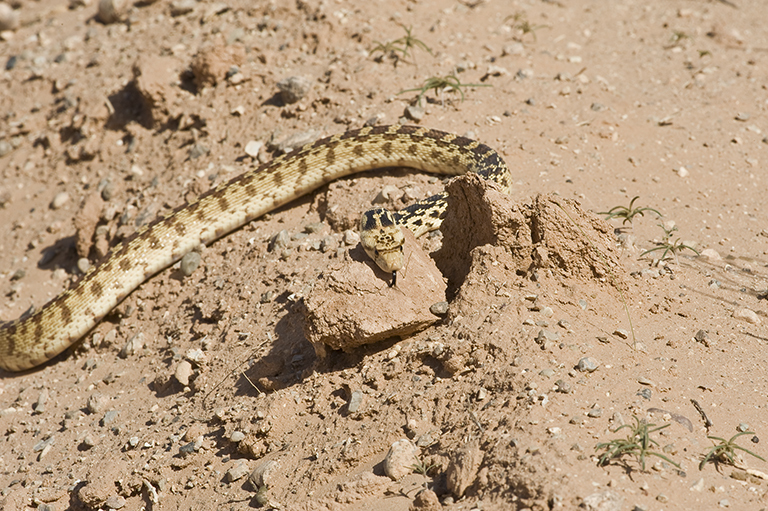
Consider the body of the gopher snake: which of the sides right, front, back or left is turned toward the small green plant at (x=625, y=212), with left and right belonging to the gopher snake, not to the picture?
left

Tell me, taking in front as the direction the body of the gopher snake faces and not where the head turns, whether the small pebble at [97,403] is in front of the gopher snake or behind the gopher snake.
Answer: in front

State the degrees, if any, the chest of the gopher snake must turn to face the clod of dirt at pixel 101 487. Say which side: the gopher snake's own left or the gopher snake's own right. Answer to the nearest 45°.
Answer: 0° — it already faces it

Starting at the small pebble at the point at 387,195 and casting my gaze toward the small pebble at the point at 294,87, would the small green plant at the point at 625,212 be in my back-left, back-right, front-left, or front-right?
back-right

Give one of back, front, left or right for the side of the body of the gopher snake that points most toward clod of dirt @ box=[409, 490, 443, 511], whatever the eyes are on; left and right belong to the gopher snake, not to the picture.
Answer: front

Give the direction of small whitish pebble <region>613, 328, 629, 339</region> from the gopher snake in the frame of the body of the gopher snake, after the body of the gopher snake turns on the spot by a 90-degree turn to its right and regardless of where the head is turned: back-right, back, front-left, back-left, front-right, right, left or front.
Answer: back-left

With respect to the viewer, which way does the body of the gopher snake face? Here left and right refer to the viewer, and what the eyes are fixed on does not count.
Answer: facing the viewer

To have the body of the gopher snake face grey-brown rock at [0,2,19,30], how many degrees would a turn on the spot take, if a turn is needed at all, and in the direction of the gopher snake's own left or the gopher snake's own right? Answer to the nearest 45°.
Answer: approximately 135° to the gopher snake's own right

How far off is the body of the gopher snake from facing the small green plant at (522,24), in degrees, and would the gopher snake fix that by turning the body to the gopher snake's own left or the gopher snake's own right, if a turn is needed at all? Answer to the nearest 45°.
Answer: approximately 135° to the gopher snake's own left
